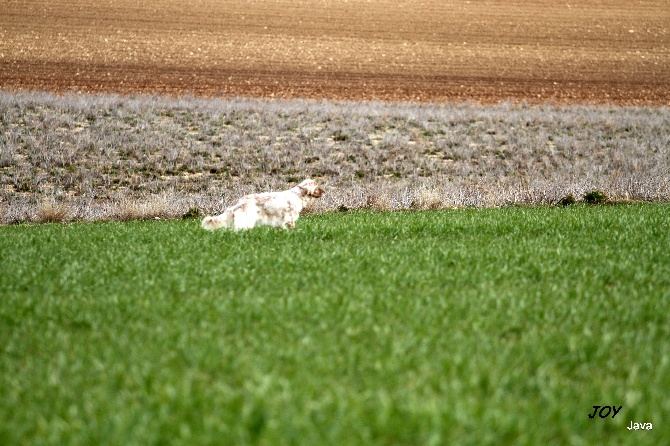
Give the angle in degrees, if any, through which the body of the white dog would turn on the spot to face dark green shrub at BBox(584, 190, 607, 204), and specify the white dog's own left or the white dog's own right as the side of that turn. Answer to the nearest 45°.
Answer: approximately 45° to the white dog's own left

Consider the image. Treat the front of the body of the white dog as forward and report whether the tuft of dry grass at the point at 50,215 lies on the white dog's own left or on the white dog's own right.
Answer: on the white dog's own left

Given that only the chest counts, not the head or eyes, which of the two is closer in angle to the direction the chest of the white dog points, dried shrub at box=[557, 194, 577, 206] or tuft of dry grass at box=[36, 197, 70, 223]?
the dried shrub

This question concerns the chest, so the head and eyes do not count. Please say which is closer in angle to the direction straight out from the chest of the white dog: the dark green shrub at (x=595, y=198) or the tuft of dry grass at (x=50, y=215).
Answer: the dark green shrub

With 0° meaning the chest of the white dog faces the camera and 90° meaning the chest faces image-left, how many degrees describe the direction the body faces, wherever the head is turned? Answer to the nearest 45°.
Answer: approximately 270°
